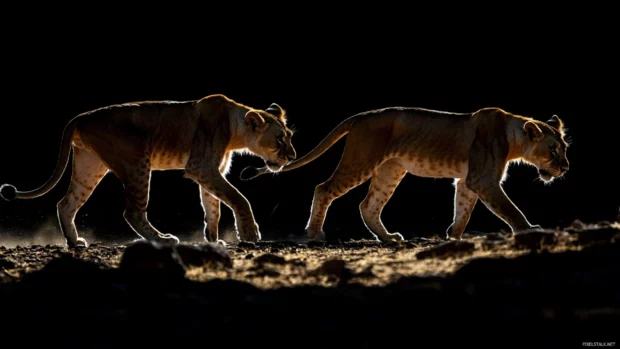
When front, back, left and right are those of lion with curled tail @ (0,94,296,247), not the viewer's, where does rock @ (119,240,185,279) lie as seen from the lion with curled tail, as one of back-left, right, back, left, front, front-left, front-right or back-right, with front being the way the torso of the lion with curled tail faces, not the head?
right

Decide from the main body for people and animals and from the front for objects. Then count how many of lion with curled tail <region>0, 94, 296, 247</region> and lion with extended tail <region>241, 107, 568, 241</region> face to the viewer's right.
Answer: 2

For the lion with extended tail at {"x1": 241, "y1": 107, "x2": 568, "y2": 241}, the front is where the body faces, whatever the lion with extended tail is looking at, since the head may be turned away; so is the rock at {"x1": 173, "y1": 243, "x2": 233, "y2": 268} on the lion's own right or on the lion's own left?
on the lion's own right

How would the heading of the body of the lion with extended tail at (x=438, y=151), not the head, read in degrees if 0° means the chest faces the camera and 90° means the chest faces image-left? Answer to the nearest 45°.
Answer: approximately 270°

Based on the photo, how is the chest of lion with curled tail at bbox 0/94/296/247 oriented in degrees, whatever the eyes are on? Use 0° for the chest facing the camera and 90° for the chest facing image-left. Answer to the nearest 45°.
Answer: approximately 270°

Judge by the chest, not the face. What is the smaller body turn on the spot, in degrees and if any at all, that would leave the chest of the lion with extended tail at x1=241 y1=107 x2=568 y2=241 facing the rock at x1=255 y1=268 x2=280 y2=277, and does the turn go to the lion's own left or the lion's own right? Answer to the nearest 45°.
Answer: approximately 90° to the lion's own right

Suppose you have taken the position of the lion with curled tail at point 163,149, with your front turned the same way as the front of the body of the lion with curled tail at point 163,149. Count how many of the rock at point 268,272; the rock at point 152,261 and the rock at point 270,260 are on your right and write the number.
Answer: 3
